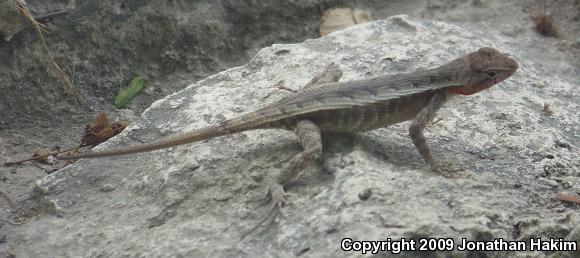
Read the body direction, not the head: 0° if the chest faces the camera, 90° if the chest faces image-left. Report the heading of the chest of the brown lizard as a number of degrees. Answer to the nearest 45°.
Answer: approximately 270°
